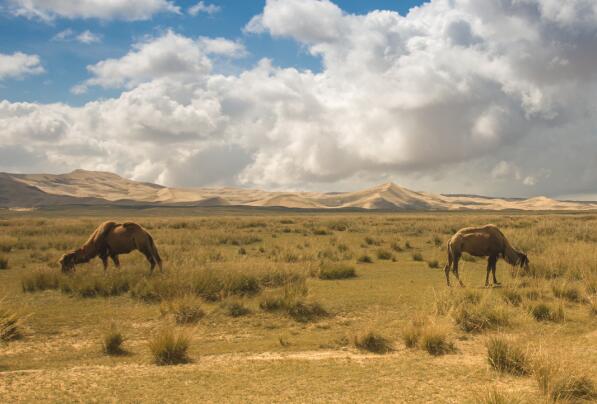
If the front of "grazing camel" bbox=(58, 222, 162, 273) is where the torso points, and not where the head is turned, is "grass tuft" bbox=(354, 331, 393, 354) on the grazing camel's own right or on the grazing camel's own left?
on the grazing camel's own left

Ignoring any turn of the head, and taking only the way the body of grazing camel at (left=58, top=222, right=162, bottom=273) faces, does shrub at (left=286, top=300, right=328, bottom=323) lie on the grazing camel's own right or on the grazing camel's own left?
on the grazing camel's own left

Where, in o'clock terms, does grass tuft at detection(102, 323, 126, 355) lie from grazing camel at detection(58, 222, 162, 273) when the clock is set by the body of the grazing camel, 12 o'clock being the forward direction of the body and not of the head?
The grass tuft is roughly at 9 o'clock from the grazing camel.

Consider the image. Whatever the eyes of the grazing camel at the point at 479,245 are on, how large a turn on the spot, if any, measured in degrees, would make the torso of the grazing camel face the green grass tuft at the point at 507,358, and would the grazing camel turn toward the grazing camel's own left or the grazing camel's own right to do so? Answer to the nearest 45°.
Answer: approximately 90° to the grazing camel's own right

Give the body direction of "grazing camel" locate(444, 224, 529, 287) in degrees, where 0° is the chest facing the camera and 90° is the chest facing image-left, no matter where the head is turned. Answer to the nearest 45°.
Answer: approximately 270°

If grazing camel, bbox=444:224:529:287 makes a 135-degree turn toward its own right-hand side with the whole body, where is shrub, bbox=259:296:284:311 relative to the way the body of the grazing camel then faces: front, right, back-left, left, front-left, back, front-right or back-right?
front

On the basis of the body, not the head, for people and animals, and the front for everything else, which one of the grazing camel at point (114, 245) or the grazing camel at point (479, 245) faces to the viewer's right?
the grazing camel at point (479, 245)

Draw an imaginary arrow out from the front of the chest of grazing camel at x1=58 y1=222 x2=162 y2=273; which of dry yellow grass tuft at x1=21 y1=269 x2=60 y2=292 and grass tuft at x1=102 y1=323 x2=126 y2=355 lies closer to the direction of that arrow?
the dry yellow grass tuft

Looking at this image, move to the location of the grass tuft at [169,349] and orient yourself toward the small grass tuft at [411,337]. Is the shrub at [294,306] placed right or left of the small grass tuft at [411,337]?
left

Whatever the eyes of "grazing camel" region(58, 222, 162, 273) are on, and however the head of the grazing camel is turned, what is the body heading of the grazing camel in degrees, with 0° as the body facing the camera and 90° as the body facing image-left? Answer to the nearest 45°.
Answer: approximately 90°

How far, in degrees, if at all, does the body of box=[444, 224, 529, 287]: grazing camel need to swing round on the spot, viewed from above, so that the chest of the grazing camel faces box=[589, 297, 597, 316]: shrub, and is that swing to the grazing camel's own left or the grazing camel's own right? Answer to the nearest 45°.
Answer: approximately 45° to the grazing camel's own right

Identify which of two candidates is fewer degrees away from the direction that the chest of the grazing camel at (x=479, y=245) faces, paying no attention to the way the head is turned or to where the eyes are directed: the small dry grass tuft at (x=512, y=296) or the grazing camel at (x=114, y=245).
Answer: the small dry grass tuft

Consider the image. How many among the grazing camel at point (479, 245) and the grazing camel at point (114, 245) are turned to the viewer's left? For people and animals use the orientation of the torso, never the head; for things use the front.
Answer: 1
